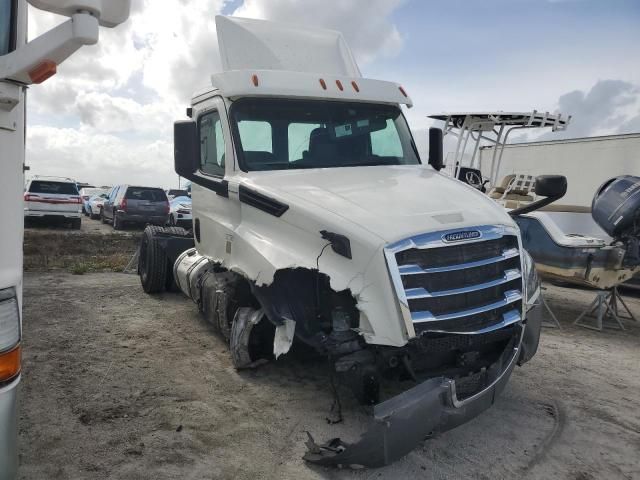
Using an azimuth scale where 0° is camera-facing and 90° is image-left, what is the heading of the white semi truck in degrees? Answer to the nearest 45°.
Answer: approximately 315°

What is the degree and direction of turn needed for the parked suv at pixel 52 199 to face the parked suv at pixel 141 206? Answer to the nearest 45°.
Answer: approximately 90° to its right

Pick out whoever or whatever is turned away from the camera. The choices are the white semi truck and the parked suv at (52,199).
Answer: the parked suv

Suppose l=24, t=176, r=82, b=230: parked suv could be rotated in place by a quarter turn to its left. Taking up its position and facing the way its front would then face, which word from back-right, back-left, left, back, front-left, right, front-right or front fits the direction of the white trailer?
back-left

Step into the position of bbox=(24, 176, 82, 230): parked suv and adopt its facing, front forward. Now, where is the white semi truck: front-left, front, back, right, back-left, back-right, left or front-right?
back

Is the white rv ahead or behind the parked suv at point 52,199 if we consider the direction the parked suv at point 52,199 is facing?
behind

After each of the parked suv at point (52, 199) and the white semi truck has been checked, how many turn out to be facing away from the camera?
1

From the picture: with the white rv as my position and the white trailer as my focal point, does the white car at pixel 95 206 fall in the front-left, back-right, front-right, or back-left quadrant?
front-left

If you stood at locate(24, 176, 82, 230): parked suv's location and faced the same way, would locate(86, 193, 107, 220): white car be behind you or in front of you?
in front

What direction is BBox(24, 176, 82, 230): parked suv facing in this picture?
away from the camera

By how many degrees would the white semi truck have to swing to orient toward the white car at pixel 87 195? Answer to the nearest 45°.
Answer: approximately 180°

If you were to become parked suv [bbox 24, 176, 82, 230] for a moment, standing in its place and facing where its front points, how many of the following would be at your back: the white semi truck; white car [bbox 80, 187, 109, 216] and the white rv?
2
